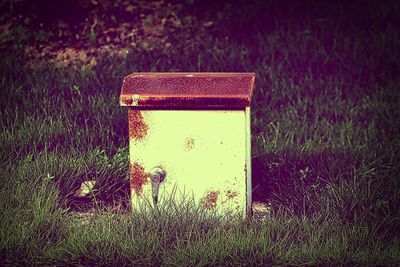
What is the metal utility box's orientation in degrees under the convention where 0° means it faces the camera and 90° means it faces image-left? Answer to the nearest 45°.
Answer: approximately 0°
